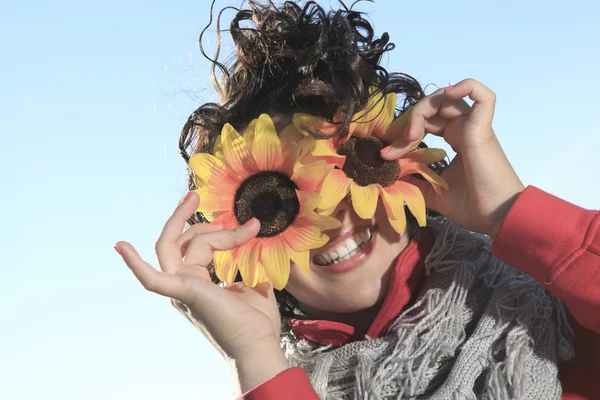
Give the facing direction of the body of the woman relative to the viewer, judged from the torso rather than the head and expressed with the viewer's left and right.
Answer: facing the viewer

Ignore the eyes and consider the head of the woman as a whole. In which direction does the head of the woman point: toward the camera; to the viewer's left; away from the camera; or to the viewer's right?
toward the camera
